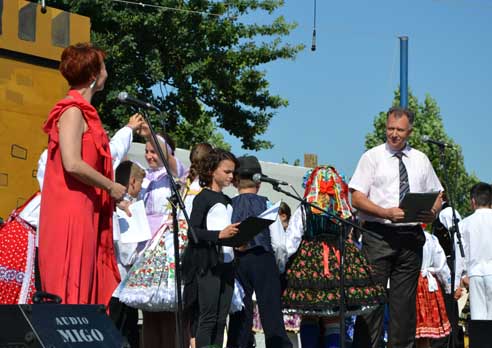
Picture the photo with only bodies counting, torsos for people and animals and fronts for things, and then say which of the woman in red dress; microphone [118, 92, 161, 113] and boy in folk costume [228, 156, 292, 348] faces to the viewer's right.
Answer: the woman in red dress

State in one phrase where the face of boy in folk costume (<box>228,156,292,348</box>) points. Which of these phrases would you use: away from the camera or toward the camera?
away from the camera

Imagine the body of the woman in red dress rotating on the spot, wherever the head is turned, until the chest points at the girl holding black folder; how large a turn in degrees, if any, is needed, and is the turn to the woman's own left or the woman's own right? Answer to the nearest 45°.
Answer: approximately 45° to the woman's own left

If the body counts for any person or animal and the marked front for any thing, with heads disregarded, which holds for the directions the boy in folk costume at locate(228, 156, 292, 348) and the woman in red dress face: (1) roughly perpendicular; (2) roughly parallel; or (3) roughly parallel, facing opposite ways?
roughly perpendicular

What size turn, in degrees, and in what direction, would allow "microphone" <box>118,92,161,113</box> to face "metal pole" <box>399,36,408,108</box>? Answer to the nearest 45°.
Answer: approximately 135° to its right

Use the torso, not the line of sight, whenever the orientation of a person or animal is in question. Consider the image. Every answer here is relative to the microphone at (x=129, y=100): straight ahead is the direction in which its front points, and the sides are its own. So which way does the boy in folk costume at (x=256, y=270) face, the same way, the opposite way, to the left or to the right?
to the right

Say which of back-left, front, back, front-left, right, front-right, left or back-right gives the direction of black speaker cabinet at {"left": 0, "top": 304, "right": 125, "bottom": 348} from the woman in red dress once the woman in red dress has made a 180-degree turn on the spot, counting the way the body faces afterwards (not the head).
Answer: left

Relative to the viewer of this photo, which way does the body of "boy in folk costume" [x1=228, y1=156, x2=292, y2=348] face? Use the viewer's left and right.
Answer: facing away from the viewer

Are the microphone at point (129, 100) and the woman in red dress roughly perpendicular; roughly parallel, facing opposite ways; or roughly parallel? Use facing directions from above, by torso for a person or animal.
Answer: roughly parallel, facing opposite ways

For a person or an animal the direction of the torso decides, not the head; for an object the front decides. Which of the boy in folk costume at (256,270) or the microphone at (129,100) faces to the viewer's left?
the microphone

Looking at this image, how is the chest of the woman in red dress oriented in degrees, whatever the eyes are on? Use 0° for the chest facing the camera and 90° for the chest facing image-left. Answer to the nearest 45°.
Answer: approximately 270°

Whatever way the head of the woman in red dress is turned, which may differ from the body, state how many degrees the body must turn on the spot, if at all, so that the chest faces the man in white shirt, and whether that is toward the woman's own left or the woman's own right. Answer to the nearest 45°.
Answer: approximately 45° to the woman's own left

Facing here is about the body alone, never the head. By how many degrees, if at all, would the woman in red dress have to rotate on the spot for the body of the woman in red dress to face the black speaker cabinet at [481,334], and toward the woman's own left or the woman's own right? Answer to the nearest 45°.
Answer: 0° — they already face it

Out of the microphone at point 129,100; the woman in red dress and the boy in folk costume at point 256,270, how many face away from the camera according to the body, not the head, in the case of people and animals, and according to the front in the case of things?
1

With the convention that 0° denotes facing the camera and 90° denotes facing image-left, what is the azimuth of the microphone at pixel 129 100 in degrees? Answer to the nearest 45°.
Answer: approximately 90°
